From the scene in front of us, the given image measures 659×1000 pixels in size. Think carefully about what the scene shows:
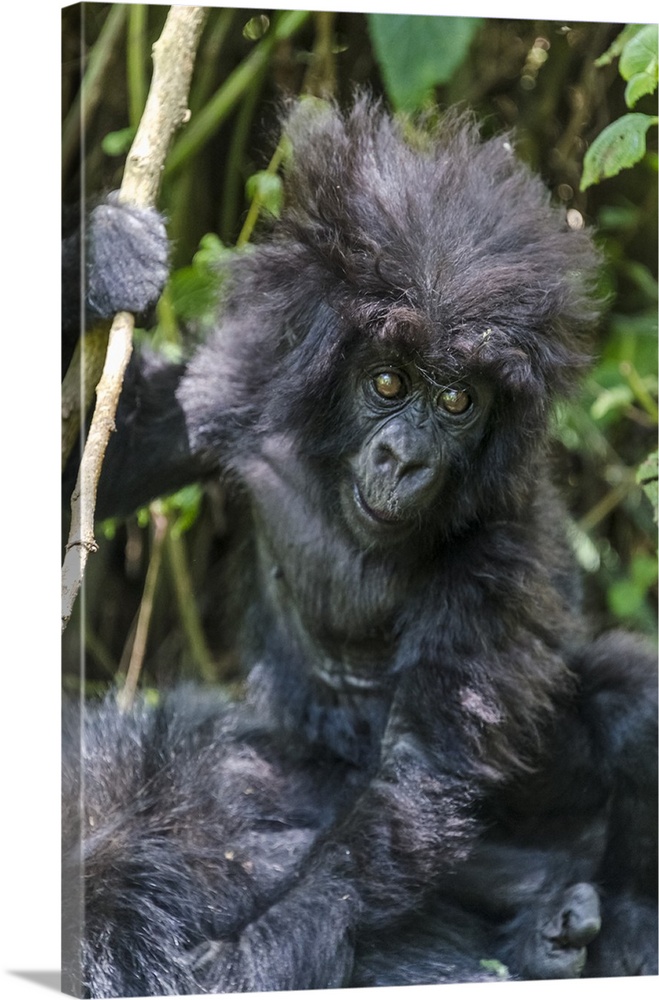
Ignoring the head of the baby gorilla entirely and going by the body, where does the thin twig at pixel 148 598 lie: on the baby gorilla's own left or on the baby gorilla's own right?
on the baby gorilla's own right

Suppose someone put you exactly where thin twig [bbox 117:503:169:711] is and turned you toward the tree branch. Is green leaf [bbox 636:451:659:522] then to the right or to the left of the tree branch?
left
